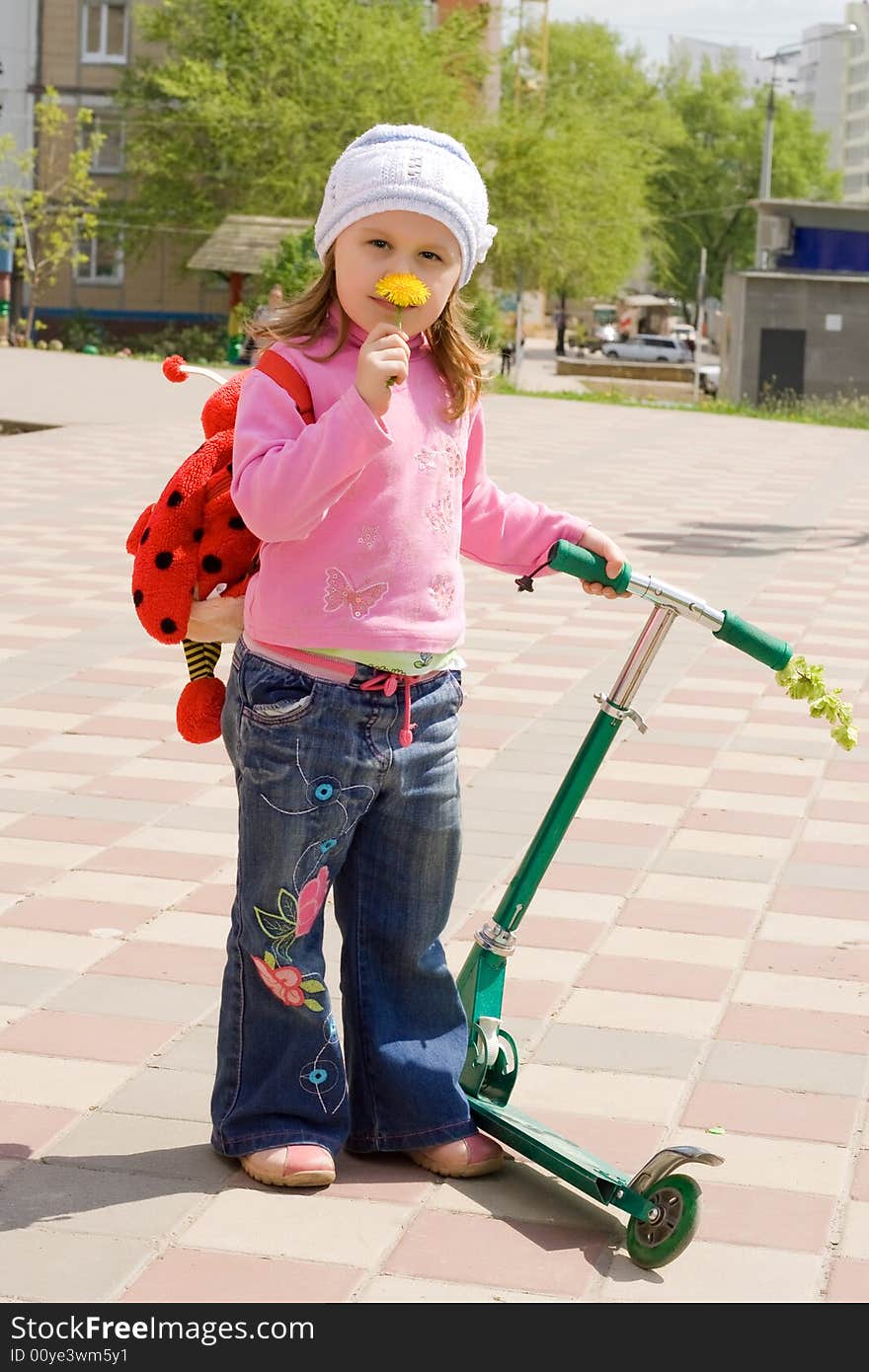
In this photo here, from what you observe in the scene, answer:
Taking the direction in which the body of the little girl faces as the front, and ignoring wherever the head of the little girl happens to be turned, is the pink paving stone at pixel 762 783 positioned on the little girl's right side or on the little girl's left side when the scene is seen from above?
on the little girl's left side

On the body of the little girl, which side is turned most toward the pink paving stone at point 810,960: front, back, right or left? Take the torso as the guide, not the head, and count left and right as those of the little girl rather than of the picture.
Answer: left

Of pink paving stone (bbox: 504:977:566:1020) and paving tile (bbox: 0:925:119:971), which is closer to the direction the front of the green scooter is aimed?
the paving tile

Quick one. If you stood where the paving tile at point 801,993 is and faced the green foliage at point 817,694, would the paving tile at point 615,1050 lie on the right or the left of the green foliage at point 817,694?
right

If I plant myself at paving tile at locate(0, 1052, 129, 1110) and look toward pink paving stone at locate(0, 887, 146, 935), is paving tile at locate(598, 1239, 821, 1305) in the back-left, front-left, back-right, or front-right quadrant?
back-right

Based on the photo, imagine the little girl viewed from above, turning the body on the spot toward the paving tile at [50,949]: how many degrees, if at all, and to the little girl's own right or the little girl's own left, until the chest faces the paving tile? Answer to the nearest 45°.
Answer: approximately 180°

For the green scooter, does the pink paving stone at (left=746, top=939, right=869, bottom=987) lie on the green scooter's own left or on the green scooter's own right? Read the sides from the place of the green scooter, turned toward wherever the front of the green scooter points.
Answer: on the green scooter's own right

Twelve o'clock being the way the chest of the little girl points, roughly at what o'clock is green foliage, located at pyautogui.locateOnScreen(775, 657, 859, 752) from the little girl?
The green foliage is roughly at 10 o'clock from the little girl.

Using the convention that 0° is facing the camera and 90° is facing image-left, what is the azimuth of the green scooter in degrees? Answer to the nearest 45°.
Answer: approximately 135°

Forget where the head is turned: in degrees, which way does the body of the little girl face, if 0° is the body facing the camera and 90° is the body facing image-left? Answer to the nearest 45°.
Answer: approximately 315°

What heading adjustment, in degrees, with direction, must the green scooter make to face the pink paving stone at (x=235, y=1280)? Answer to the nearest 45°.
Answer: approximately 90° to its left
